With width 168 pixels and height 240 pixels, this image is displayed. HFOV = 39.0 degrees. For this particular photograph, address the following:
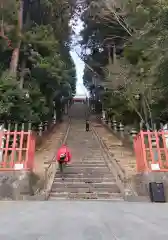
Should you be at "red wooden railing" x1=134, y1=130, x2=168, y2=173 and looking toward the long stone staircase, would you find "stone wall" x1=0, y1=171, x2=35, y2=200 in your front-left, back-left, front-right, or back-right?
front-left

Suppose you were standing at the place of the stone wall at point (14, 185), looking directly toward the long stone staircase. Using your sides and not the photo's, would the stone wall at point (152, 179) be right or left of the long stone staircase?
right

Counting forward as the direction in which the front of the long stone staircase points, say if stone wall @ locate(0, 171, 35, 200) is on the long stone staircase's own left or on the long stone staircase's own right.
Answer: on the long stone staircase's own right

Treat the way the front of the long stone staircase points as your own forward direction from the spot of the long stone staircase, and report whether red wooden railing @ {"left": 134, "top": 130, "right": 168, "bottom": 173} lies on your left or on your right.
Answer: on your left

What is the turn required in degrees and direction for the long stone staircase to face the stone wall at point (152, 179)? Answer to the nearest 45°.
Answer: approximately 45° to its left

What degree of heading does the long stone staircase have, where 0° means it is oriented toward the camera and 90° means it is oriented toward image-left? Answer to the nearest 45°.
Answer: approximately 0°
